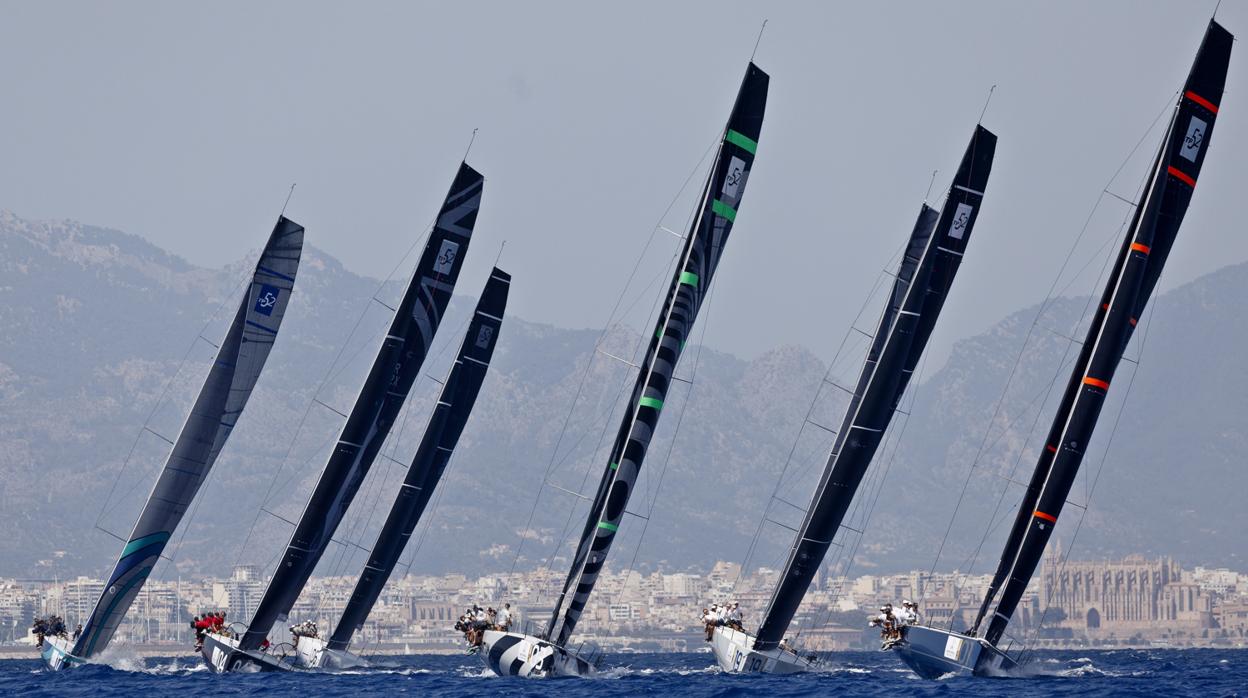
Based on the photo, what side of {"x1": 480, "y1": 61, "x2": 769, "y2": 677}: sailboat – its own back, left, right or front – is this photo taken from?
front

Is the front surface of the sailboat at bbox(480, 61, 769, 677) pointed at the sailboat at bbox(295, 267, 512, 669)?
no

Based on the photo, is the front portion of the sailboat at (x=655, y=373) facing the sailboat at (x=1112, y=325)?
no

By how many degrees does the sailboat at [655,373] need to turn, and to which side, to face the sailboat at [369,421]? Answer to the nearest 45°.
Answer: approximately 90° to its right

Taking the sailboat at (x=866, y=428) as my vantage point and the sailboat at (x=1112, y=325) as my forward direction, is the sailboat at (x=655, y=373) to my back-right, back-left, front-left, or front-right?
back-right

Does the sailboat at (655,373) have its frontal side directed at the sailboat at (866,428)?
no
